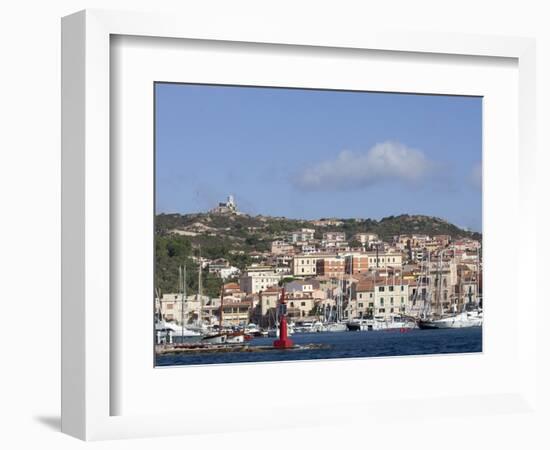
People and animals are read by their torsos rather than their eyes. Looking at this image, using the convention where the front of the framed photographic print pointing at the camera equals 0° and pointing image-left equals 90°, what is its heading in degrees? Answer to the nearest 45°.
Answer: approximately 315°
